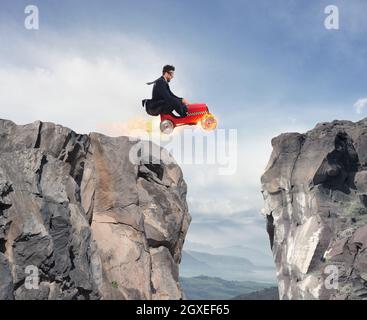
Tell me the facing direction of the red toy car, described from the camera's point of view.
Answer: facing to the right of the viewer

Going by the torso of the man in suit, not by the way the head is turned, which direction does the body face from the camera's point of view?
to the viewer's right
